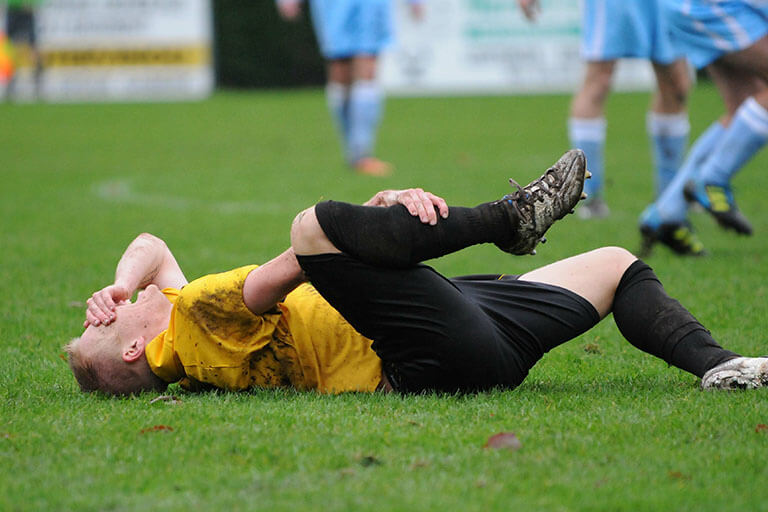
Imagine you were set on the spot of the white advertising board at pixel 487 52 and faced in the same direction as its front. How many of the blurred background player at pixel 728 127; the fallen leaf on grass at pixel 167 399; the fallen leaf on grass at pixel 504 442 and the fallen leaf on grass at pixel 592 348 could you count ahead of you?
4

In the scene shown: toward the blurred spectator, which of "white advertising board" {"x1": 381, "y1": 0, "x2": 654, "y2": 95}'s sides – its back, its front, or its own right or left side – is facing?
right

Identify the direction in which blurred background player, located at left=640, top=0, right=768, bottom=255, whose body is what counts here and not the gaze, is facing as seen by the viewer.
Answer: to the viewer's right

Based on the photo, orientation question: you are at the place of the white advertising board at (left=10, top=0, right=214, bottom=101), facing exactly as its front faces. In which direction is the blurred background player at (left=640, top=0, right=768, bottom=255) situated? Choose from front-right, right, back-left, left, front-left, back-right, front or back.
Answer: front

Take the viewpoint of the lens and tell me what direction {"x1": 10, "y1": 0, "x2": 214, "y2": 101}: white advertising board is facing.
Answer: facing the viewer

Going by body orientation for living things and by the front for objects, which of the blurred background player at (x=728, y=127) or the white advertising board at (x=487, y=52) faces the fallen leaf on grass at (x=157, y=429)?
the white advertising board

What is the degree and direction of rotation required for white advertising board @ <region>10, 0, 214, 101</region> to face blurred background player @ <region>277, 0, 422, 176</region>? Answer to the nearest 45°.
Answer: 0° — it already faces them

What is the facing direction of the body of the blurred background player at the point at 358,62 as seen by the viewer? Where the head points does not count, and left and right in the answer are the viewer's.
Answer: facing the viewer and to the right of the viewer

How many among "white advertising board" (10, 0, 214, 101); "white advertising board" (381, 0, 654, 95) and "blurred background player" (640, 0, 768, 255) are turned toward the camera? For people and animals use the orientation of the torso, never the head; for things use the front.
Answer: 2

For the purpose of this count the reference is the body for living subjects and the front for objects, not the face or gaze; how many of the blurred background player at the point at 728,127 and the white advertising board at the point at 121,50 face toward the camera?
1

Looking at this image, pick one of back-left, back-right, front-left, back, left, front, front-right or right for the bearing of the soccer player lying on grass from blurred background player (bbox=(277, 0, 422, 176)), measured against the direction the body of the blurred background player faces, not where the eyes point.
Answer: front-right

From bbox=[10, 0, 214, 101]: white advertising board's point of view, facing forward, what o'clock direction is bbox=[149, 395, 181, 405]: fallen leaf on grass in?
The fallen leaf on grass is roughly at 12 o'clock from the white advertising board.

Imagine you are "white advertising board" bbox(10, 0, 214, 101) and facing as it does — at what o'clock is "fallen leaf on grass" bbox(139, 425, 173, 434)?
The fallen leaf on grass is roughly at 12 o'clock from the white advertising board.

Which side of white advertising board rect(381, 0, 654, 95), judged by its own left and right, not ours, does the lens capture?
front

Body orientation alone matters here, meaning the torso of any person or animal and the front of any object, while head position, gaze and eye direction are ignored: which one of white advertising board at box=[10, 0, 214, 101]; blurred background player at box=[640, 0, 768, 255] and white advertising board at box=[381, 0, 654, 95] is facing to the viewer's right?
the blurred background player
